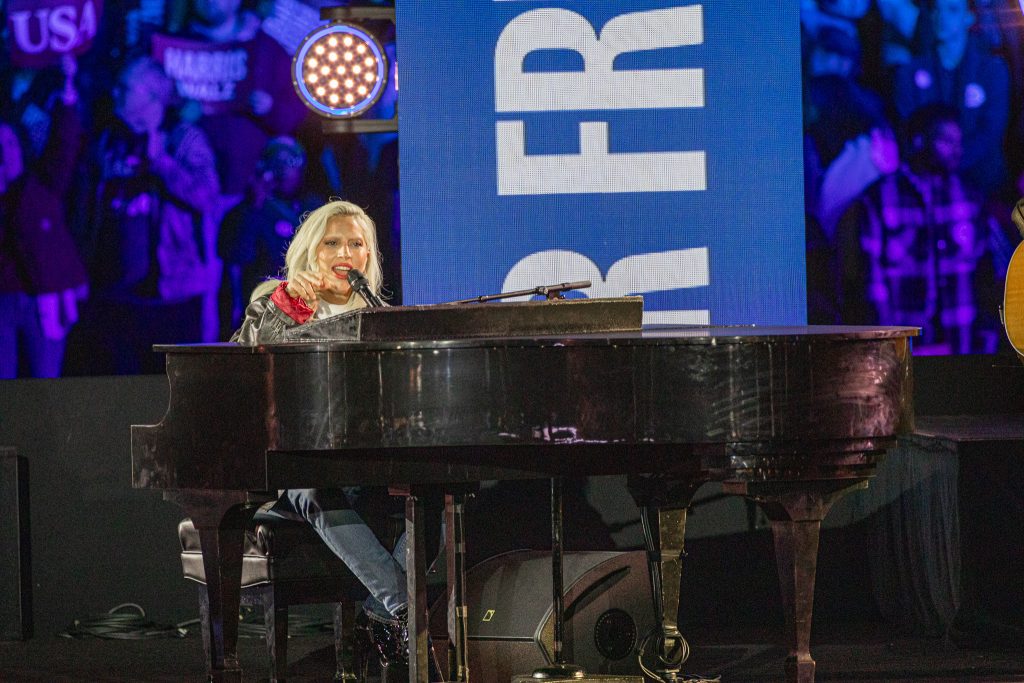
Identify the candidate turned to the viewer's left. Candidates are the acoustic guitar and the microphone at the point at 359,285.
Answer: the microphone

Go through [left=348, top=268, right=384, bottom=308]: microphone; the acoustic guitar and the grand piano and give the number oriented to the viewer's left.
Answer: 2

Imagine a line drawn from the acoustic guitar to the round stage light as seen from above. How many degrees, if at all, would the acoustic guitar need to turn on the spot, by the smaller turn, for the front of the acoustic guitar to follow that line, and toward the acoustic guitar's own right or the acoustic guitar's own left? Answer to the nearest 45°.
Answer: approximately 90° to the acoustic guitar's own right

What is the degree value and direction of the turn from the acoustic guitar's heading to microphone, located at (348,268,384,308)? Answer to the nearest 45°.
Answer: approximately 45° to its right

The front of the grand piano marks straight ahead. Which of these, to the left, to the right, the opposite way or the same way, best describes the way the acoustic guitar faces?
to the left

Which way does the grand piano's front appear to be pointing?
to the viewer's left

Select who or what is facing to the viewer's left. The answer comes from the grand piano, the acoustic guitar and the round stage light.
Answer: the grand piano

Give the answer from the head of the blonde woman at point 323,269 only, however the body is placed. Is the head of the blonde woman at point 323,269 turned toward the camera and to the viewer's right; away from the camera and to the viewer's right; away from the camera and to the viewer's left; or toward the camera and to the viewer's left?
toward the camera and to the viewer's right

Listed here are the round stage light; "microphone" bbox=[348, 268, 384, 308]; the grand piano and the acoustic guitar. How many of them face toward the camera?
2

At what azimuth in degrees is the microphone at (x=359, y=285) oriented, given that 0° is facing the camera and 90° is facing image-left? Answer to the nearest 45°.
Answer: approximately 90°
